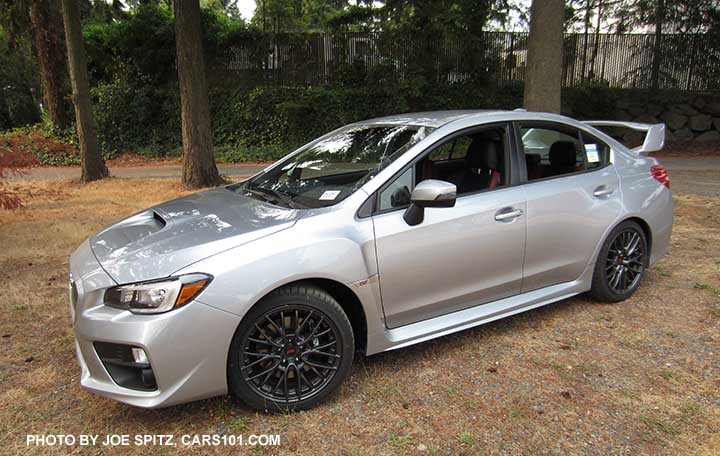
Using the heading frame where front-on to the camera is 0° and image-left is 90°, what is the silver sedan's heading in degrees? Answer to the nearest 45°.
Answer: approximately 45°

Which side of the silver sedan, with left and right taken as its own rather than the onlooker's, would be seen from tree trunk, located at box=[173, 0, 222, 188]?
right

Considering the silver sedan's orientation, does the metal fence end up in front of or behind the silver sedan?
behind

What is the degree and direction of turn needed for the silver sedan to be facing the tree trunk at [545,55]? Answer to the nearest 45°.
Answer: approximately 180°

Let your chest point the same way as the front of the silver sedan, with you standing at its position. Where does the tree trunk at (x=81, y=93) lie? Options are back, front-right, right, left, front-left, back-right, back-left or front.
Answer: right

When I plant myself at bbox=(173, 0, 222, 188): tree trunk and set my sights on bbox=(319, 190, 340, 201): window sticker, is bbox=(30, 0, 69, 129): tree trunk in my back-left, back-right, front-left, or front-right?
back-right

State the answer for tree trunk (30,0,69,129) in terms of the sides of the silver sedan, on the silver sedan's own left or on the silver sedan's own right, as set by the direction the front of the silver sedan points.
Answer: on the silver sedan's own right

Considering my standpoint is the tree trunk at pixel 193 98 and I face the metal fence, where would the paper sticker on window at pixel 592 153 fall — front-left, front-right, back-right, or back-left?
back-right
